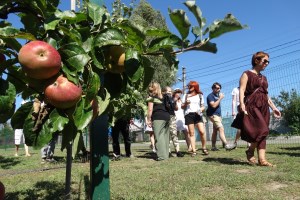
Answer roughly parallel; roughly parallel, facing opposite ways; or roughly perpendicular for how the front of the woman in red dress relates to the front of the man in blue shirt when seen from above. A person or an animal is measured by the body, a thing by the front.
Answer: roughly parallel

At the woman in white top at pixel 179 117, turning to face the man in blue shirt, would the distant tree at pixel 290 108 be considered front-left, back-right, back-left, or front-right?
front-left

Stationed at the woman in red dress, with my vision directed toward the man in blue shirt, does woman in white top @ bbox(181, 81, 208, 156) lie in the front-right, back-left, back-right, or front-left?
front-left

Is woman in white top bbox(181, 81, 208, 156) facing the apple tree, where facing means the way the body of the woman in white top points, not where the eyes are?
yes
